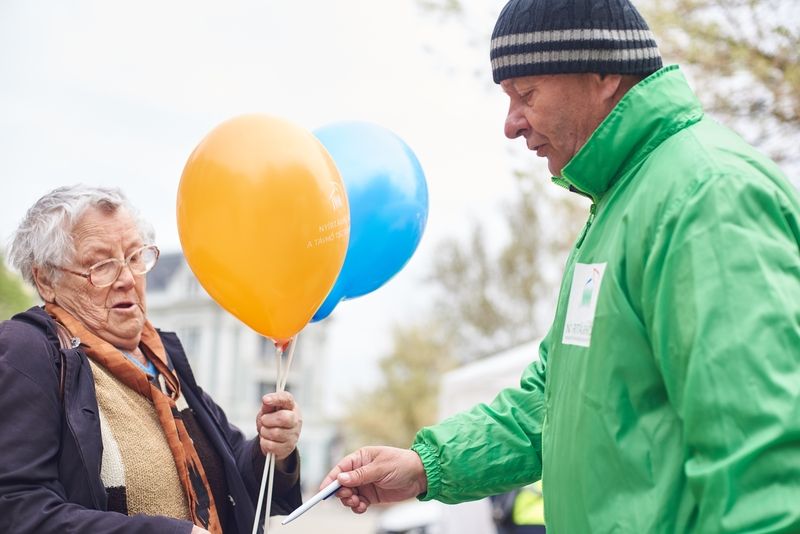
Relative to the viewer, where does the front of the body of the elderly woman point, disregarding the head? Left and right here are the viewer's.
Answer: facing the viewer and to the right of the viewer

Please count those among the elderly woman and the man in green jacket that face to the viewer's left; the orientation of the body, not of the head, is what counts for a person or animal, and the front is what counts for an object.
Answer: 1

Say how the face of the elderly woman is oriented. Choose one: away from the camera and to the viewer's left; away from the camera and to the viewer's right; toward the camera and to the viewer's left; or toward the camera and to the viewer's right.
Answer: toward the camera and to the viewer's right

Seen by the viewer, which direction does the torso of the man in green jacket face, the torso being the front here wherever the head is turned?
to the viewer's left

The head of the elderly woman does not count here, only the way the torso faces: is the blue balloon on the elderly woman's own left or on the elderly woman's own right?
on the elderly woman's own left

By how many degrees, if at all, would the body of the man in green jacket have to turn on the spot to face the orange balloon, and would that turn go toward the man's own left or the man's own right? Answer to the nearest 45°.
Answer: approximately 45° to the man's own right

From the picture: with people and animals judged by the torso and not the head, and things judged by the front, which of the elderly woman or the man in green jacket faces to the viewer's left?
the man in green jacket

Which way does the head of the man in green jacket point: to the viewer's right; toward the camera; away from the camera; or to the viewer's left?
to the viewer's left

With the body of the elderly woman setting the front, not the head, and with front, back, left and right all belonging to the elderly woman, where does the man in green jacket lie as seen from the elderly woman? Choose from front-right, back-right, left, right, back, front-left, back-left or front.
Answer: front
